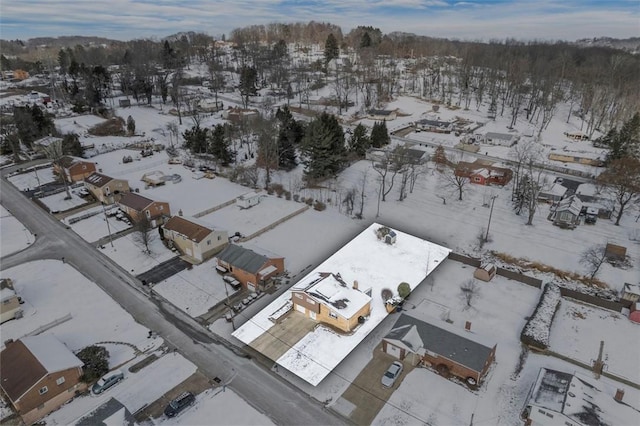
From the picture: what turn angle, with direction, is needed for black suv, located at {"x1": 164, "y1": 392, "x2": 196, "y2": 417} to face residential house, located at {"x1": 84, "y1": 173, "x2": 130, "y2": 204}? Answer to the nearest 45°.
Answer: approximately 135° to its right

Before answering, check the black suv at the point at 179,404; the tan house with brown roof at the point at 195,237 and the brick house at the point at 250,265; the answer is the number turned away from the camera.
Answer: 0

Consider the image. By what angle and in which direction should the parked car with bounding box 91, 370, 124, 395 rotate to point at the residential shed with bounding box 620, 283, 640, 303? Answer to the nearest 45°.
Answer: approximately 135° to its left

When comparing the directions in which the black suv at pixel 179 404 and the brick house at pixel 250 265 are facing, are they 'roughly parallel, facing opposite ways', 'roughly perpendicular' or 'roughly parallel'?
roughly parallel

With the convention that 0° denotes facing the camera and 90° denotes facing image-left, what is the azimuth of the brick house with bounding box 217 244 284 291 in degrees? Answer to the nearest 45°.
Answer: approximately 45°

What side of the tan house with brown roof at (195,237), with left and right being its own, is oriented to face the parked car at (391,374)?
left

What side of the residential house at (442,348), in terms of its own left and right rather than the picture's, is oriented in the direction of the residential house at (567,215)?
back

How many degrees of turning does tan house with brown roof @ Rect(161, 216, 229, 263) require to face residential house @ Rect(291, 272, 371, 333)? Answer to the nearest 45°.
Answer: approximately 90° to its left

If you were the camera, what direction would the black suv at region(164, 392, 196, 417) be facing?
facing the viewer and to the left of the viewer

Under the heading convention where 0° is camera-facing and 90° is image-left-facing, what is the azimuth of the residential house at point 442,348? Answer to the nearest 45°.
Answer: approximately 45°

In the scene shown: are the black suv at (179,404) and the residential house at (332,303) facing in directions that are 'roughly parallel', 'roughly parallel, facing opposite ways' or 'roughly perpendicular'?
roughly parallel

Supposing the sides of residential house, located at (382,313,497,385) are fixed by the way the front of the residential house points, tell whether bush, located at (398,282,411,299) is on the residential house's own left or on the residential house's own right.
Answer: on the residential house's own right

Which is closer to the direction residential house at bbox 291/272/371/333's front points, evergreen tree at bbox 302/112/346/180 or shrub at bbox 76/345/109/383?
the shrub

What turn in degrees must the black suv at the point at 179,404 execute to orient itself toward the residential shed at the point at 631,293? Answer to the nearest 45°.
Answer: approximately 135° to its left

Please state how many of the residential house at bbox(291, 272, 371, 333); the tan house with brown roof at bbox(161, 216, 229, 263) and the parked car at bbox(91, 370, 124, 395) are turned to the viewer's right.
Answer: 0

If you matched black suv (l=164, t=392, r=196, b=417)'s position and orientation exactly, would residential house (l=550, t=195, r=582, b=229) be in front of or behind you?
behind

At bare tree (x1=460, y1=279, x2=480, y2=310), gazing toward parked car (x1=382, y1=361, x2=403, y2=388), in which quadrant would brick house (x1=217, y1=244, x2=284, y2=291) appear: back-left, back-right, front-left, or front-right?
front-right

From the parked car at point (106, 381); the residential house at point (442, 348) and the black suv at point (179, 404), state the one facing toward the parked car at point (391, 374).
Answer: the residential house

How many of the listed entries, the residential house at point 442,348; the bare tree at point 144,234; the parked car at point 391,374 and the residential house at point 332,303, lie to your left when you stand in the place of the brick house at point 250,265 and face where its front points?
3

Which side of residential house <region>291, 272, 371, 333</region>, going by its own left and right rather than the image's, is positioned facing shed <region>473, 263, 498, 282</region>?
back
